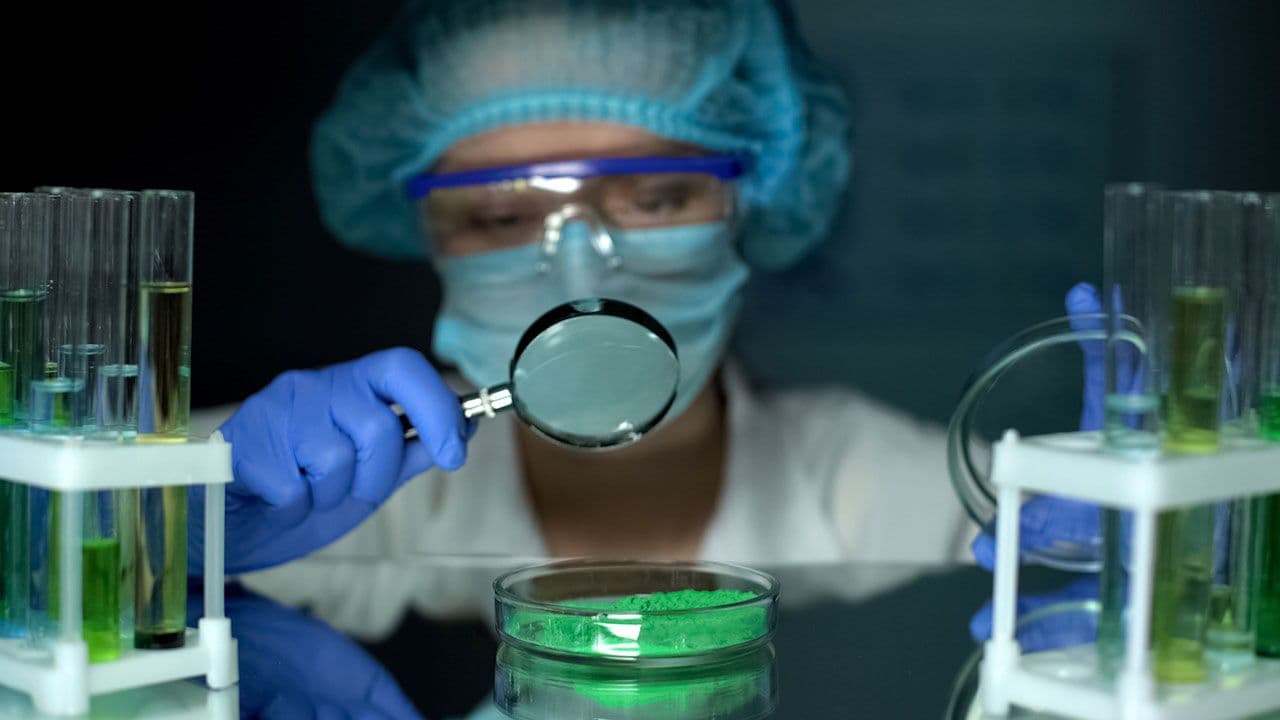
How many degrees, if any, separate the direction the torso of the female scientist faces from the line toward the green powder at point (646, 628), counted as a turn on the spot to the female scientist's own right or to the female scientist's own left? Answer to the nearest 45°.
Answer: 0° — they already face it

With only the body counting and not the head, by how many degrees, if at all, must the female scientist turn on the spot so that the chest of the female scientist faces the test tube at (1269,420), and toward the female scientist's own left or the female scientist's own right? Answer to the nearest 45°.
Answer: approximately 45° to the female scientist's own left

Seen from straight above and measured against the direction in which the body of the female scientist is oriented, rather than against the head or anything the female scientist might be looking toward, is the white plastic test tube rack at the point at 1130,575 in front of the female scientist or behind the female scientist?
in front

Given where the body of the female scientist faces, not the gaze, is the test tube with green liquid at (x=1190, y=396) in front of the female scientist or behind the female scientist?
in front

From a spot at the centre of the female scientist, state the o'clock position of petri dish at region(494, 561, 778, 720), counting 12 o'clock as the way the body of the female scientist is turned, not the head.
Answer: The petri dish is roughly at 12 o'clock from the female scientist.

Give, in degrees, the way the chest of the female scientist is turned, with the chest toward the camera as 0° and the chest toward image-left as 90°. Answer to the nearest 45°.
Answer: approximately 0°
